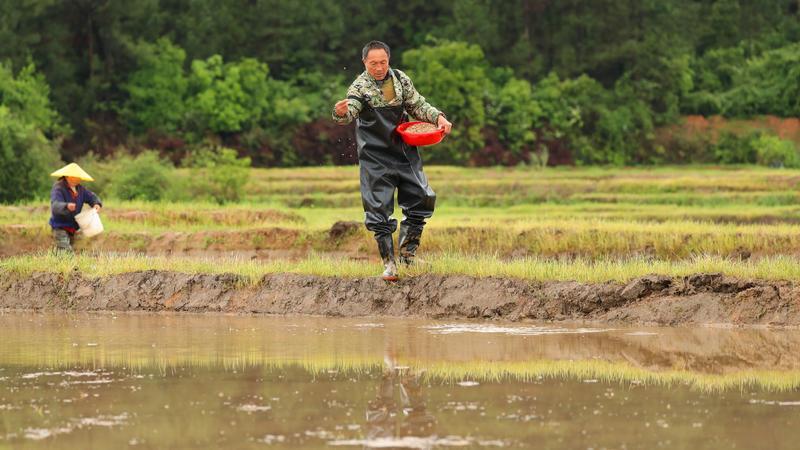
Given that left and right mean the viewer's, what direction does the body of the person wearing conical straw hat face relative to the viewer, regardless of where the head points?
facing the viewer and to the right of the viewer

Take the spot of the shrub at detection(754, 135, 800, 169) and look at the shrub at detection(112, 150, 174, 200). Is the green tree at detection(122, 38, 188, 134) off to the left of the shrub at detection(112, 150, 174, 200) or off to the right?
right

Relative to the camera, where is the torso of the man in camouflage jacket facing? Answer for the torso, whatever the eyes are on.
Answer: toward the camera

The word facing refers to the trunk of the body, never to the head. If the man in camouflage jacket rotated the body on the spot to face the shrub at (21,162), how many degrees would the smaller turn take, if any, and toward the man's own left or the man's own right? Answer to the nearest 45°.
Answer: approximately 135° to the man's own right

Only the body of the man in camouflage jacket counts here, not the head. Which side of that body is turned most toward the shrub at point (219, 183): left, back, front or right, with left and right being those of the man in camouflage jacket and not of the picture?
back

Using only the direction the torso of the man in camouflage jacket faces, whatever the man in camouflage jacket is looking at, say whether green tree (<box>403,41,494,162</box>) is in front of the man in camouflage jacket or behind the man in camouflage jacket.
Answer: behind

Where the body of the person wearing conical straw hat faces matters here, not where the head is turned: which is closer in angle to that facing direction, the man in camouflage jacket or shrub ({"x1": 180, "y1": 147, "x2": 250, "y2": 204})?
the man in camouflage jacket

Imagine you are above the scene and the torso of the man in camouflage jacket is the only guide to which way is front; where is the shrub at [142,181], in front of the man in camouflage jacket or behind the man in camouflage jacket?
behind

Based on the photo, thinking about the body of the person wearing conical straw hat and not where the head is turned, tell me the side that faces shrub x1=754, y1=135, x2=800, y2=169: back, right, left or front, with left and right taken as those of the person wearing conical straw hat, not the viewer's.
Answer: left

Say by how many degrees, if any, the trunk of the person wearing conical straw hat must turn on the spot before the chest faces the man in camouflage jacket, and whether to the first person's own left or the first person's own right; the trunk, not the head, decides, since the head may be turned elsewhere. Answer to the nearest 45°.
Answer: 0° — they already face them

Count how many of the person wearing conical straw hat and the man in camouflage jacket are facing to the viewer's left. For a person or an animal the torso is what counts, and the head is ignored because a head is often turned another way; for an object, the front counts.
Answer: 0

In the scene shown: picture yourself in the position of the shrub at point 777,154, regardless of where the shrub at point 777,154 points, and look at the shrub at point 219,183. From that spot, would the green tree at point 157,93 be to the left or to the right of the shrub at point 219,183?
right
